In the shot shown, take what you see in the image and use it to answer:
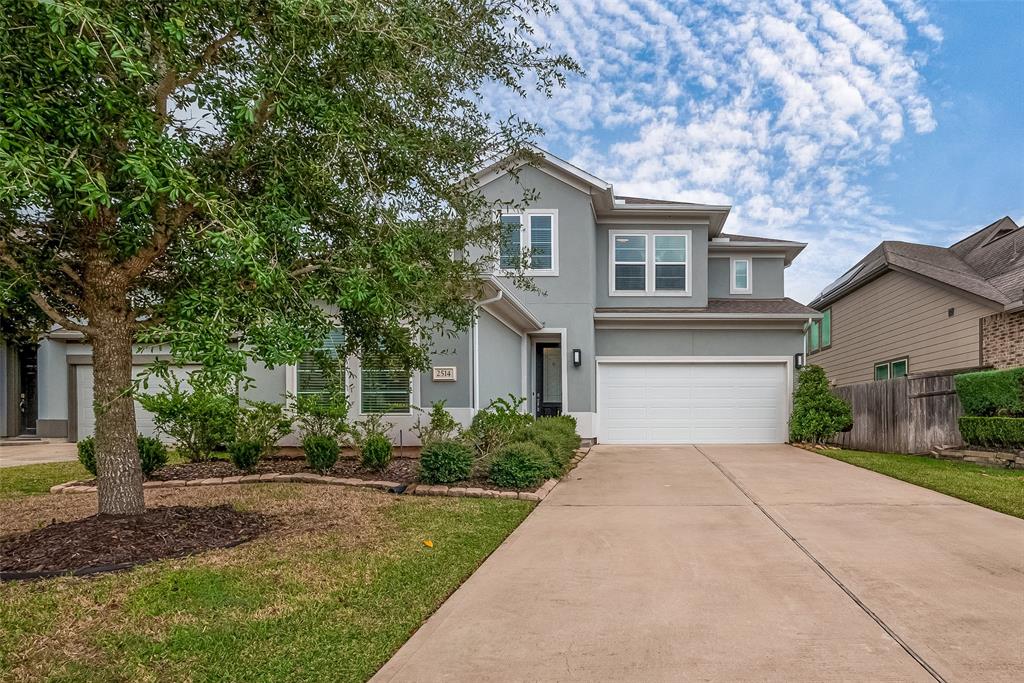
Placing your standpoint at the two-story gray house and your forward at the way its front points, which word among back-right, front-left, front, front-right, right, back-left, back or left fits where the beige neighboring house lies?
left

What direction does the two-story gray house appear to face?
toward the camera

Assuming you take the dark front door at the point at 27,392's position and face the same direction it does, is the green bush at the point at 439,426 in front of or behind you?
in front

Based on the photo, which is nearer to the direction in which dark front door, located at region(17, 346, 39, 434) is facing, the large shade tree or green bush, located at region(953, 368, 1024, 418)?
the large shade tree

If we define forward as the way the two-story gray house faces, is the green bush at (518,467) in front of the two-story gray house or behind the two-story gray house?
in front

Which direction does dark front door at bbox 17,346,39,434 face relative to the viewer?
toward the camera
